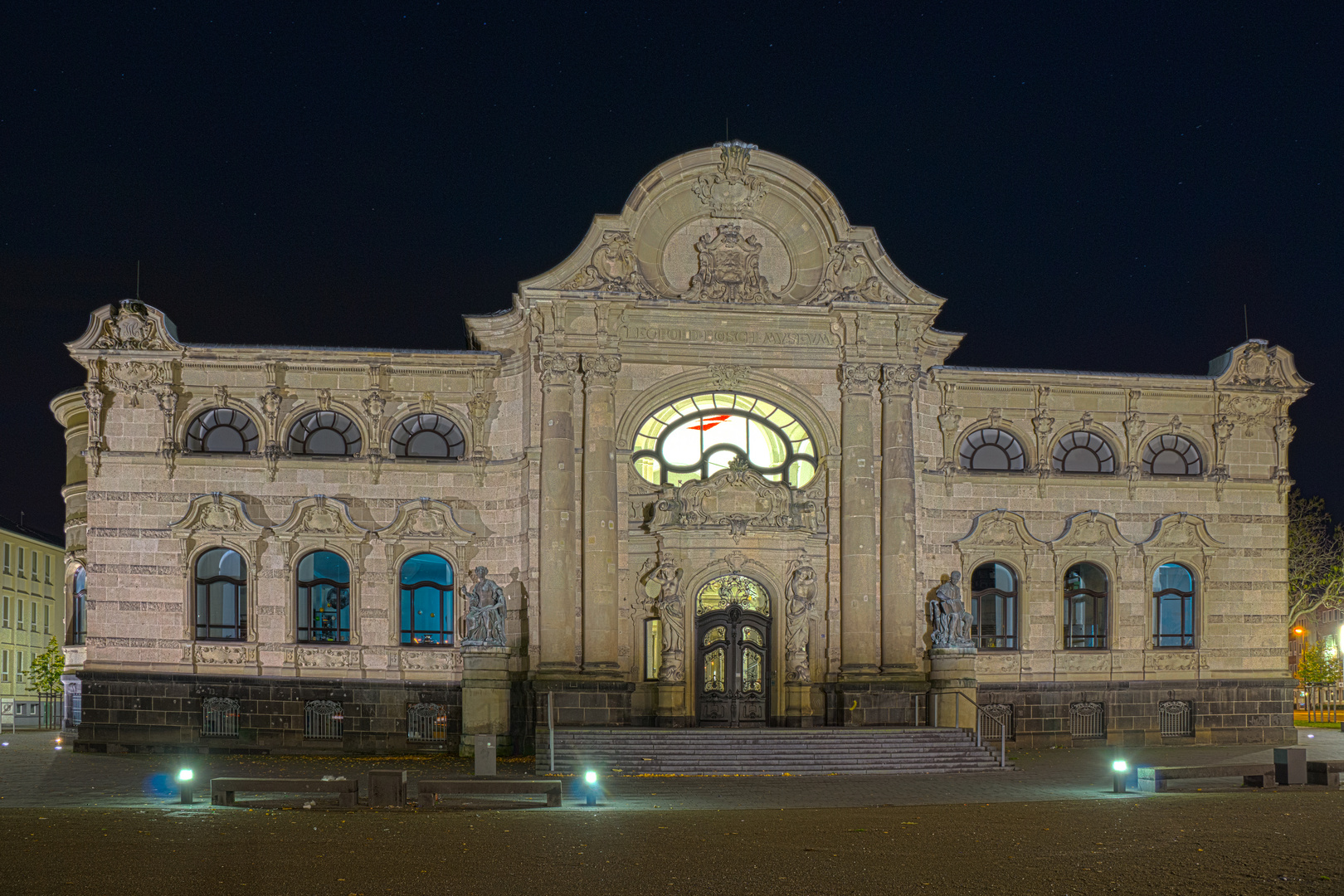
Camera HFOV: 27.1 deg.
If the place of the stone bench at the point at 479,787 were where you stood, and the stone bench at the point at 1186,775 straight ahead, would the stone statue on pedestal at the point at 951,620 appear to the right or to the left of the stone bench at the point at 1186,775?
left

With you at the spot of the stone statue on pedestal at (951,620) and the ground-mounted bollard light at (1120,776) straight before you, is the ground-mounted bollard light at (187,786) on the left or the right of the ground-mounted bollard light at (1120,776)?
right

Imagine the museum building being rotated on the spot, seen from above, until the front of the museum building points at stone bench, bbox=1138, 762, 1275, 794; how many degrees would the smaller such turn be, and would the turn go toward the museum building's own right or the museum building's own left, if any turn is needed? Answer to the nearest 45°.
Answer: approximately 45° to the museum building's own left

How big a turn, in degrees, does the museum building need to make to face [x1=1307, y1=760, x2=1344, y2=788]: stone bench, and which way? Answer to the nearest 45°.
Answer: approximately 45° to its left

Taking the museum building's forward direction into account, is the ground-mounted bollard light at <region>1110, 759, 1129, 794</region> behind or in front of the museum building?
in front

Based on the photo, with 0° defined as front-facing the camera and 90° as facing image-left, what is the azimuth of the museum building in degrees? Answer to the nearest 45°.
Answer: approximately 0°

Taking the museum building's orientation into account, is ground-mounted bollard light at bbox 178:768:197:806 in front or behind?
in front
